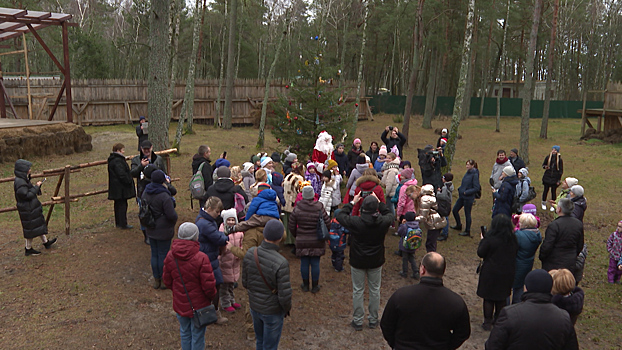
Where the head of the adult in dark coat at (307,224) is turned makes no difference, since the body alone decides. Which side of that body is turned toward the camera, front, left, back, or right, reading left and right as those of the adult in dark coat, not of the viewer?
back

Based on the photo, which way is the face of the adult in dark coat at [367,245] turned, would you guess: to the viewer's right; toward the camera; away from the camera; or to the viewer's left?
away from the camera

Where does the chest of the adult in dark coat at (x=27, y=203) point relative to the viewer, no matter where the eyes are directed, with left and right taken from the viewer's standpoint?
facing to the right of the viewer

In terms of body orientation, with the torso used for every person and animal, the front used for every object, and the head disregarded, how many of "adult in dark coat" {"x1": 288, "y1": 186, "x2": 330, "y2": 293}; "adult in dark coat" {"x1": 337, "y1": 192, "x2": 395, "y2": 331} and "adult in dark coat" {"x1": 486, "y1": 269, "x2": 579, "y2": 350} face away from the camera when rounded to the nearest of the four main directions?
3

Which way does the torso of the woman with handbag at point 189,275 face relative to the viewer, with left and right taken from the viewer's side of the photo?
facing away from the viewer and to the right of the viewer

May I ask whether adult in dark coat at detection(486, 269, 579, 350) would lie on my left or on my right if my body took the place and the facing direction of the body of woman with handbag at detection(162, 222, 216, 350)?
on my right

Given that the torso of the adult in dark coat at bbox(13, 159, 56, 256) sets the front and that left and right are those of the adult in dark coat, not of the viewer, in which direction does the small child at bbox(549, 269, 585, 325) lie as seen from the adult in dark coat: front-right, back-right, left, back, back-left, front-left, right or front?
front-right

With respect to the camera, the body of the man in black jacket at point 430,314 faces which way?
away from the camera

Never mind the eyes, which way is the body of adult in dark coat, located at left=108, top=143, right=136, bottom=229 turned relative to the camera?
to the viewer's right

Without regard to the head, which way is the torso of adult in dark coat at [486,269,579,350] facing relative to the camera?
away from the camera

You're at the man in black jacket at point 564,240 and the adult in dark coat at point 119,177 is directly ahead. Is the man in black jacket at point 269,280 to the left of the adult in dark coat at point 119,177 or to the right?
left

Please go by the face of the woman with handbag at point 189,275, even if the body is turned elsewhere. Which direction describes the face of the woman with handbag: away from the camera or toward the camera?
away from the camera

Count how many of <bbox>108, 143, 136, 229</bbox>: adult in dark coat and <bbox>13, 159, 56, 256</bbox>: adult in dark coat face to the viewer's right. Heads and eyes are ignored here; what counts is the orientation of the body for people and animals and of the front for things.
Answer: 2

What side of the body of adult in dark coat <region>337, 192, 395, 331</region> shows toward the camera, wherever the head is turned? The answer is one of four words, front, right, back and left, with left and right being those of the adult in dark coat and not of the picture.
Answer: back

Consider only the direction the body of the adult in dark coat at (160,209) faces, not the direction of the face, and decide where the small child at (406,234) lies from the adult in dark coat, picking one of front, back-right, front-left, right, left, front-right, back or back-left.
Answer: front-right

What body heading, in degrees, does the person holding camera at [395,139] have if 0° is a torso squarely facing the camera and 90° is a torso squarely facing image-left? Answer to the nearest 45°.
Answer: approximately 0°

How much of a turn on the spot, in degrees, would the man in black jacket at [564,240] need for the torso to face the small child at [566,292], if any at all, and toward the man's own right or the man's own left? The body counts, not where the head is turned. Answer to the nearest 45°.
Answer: approximately 135° to the man's own left

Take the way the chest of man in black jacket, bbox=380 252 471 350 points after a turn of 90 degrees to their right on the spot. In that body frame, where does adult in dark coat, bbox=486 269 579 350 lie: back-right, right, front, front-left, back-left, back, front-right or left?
front
